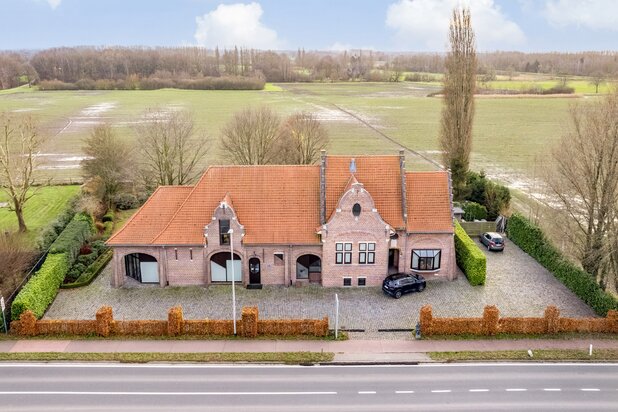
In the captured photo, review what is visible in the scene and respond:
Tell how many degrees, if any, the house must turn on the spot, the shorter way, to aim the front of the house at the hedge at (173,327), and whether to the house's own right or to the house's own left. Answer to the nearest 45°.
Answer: approximately 45° to the house's own right

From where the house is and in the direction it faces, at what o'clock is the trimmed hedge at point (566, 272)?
The trimmed hedge is roughly at 9 o'clock from the house.

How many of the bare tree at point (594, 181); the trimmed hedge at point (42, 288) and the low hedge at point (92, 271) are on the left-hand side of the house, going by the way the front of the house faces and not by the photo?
1

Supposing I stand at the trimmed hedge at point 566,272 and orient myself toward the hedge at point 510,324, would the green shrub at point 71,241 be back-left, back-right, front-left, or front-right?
front-right

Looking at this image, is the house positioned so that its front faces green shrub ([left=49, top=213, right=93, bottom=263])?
no

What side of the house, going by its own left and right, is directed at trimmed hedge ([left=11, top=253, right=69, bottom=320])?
right

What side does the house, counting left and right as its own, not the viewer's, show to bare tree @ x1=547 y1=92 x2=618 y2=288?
left

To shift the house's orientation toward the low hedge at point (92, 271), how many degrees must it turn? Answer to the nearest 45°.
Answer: approximately 90° to its right

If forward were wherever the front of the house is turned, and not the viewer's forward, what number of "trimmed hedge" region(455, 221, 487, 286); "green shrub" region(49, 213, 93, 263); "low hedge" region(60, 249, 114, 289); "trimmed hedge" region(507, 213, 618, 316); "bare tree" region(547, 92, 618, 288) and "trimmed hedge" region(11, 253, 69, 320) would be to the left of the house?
3

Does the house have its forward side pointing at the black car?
no

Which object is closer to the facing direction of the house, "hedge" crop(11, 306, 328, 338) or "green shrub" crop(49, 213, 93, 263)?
the hedge

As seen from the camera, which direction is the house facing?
toward the camera

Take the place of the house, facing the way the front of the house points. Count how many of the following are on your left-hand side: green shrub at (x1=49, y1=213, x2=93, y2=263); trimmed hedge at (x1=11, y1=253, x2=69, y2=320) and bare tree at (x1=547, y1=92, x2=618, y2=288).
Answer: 1

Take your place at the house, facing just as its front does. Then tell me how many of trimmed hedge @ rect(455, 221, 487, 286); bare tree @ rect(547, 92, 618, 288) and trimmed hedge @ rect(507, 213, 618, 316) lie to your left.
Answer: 3

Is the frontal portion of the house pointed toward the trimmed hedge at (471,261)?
no

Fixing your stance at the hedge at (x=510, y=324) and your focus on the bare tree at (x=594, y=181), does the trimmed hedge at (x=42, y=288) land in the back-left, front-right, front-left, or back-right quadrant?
back-left

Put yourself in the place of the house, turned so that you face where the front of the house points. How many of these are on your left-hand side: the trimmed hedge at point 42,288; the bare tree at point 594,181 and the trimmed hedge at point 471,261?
2

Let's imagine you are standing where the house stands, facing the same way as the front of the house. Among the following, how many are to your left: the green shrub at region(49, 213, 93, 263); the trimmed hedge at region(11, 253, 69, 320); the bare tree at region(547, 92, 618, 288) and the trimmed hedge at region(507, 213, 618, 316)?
2

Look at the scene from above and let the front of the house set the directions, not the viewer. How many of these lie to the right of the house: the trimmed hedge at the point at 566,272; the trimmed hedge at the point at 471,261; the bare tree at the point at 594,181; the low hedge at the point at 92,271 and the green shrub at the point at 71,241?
2
